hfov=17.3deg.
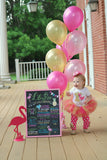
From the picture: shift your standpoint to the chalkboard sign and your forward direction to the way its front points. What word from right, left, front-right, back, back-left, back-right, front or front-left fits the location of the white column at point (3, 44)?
back

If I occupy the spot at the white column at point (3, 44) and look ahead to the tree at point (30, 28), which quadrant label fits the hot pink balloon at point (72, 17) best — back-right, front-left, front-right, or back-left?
back-right

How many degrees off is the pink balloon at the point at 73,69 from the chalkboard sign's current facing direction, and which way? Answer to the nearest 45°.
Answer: approximately 135° to its left

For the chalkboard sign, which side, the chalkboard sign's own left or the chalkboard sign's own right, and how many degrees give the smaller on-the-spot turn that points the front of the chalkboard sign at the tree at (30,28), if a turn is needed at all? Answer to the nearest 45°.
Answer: approximately 180°

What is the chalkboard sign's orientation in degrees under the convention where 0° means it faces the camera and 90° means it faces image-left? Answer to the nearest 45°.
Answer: approximately 0°
